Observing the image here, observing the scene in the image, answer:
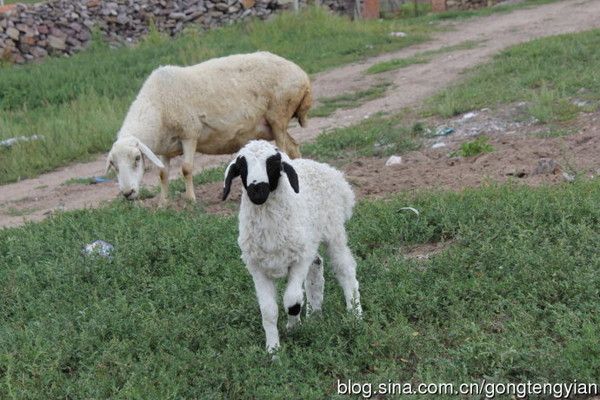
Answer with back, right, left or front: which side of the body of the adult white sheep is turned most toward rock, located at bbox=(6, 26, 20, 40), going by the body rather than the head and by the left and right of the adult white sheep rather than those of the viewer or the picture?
right

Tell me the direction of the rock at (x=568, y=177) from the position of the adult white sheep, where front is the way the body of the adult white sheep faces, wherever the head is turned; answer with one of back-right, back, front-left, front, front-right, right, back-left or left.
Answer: back-left

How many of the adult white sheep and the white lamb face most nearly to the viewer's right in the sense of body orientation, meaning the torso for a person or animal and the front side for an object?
0

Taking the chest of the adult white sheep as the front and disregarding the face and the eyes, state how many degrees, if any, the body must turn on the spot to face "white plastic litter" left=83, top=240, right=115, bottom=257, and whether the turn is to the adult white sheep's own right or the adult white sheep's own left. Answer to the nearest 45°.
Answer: approximately 45° to the adult white sheep's own left

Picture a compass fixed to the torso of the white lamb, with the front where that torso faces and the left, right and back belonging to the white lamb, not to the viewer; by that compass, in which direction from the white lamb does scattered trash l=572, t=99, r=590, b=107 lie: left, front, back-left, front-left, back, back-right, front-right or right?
back

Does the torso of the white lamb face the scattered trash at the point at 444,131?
no

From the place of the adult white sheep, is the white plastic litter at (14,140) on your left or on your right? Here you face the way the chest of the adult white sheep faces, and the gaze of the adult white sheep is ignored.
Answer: on your right

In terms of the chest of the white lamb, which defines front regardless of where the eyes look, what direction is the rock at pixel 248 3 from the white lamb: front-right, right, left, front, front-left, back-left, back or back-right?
back-right

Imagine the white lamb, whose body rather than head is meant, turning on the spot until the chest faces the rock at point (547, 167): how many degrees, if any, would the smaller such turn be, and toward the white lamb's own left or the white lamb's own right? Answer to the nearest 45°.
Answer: approximately 180°

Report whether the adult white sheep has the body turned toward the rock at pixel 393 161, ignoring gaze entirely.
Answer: no

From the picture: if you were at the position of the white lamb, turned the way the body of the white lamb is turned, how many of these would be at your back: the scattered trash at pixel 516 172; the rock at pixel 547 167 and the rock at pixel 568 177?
3

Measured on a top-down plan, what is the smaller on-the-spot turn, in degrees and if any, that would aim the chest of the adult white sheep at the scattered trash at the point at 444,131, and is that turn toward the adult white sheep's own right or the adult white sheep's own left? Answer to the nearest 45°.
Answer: approximately 180°

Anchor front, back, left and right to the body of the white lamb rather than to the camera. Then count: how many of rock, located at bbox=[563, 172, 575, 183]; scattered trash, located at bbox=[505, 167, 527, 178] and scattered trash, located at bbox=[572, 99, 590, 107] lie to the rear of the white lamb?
3

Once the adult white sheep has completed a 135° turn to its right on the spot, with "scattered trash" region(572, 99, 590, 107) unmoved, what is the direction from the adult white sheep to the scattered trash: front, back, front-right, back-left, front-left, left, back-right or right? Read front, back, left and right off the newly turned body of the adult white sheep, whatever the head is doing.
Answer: front-right

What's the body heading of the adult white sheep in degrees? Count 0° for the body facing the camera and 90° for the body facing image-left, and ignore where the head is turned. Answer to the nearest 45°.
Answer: approximately 90°

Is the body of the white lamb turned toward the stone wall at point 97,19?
no

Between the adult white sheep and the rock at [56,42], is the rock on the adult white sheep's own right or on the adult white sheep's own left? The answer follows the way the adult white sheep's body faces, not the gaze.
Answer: on the adult white sheep's own right
